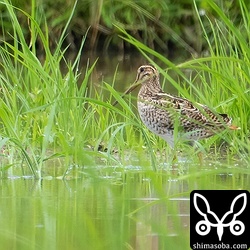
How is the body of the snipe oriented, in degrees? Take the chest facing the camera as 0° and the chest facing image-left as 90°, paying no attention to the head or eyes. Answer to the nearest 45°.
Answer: approximately 90°
